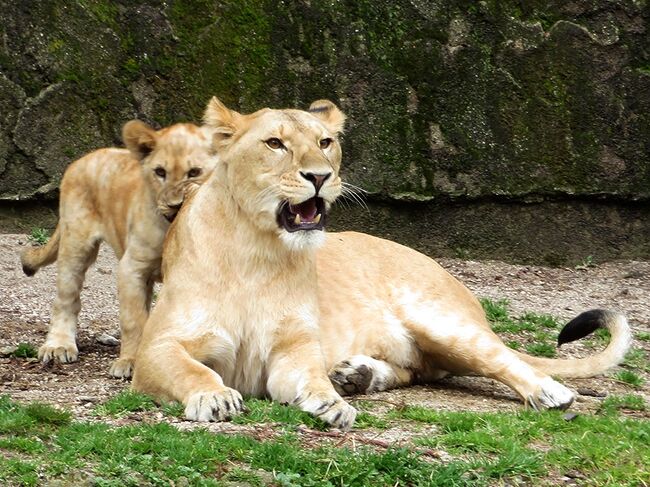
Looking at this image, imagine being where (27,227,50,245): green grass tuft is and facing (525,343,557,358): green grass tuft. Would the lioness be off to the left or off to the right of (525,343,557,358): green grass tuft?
right

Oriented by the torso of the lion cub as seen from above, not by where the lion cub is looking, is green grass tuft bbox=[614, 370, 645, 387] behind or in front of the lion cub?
in front

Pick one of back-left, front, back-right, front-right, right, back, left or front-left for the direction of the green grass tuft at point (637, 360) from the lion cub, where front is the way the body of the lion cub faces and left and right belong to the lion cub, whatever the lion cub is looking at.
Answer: front-left

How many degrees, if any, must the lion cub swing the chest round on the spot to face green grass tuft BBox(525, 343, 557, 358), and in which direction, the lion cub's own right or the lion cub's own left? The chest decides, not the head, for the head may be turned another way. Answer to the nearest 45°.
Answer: approximately 45° to the lion cub's own left

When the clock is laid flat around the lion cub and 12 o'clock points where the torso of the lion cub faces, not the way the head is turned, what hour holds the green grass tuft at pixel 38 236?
The green grass tuft is roughly at 7 o'clock from the lion cub.

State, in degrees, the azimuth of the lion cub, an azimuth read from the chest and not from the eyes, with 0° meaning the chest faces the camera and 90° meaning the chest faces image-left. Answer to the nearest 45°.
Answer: approximately 315°

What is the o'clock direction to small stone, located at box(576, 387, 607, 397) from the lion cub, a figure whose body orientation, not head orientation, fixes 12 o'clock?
The small stone is roughly at 11 o'clock from the lion cub.

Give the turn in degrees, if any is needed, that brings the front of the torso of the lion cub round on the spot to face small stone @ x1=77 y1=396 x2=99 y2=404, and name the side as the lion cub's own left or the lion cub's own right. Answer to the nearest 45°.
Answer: approximately 45° to the lion cub's own right

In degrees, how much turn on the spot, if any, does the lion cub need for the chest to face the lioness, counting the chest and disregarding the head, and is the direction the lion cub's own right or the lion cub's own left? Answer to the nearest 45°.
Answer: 0° — it already faces it
